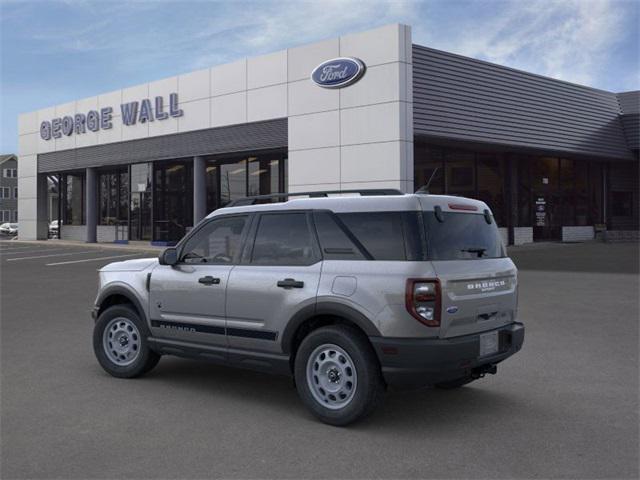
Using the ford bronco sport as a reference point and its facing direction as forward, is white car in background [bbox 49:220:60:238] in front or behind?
in front

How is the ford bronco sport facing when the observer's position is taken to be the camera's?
facing away from the viewer and to the left of the viewer

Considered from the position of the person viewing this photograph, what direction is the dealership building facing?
facing the viewer and to the left of the viewer

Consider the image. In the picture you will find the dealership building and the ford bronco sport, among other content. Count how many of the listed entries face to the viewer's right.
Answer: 0

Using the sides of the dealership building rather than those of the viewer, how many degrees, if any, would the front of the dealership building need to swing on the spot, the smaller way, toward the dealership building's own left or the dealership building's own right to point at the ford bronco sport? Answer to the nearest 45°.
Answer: approximately 45° to the dealership building's own left
